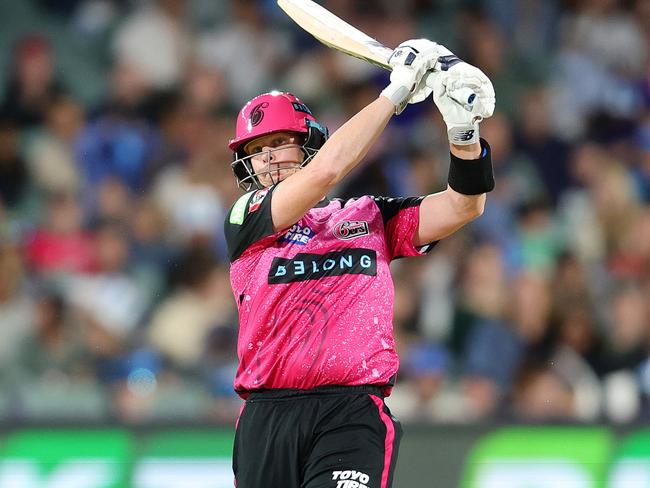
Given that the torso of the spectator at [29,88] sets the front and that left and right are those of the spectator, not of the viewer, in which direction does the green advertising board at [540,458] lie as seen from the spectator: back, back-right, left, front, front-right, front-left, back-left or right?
front-left

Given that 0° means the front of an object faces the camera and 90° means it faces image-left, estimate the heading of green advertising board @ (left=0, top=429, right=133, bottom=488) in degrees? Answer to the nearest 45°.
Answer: approximately 0°

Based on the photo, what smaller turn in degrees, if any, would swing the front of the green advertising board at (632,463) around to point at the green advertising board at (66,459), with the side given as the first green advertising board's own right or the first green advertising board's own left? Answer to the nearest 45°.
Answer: approximately 90° to the first green advertising board's own right

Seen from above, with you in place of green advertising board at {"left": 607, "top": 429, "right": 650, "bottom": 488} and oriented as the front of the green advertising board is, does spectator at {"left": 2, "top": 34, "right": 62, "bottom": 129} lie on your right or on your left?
on your right

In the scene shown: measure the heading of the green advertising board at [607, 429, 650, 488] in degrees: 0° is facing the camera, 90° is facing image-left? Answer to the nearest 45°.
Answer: approximately 0°

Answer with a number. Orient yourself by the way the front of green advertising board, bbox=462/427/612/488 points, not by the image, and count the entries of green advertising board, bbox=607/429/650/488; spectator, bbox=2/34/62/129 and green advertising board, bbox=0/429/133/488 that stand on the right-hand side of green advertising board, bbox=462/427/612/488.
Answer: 2

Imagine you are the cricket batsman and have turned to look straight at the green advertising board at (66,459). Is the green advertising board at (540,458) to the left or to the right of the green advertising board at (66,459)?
right

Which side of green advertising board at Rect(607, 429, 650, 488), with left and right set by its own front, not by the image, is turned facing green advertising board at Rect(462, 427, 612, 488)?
right

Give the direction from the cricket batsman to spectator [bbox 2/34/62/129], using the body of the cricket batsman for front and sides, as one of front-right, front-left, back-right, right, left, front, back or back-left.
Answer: back-right

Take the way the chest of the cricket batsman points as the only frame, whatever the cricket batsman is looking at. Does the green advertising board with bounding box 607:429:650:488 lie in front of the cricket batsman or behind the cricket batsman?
behind
